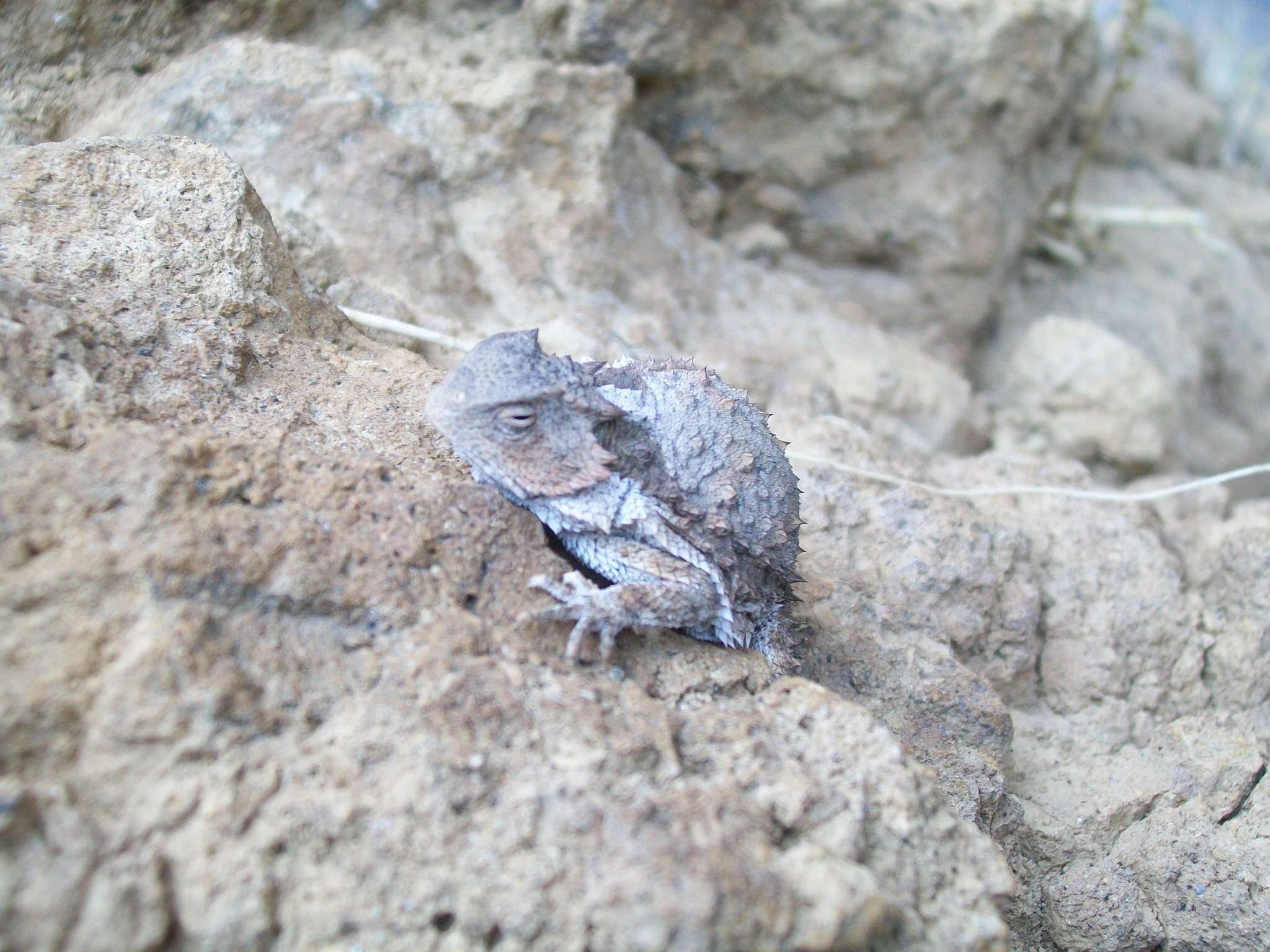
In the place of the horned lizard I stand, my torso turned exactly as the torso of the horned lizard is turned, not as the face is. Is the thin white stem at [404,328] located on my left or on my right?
on my right

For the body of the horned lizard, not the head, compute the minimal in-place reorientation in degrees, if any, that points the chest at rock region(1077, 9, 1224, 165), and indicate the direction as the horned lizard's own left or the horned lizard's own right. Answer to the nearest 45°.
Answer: approximately 135° to the horned lizard's own right

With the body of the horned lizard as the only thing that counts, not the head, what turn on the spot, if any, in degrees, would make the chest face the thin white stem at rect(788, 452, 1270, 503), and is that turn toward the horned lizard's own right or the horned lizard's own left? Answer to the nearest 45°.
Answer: approximately 135° to the horned lizard's own right

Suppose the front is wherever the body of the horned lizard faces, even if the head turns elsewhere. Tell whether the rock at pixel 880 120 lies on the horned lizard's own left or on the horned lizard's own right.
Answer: on the horned lizard's own right

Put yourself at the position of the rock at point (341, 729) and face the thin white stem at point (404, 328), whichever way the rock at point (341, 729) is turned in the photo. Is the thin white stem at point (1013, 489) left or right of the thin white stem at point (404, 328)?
right

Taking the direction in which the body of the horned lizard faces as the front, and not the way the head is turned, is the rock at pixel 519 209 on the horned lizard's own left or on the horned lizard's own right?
on the horned lizard's own right

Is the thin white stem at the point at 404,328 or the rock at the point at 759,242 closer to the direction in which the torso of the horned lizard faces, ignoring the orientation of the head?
the thin white stem

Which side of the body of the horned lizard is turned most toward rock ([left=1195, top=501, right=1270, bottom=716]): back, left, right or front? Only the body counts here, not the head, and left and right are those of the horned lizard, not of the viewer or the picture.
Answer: back

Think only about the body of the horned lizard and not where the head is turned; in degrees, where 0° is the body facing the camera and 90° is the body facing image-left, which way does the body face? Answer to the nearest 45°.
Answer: approximately 90°
